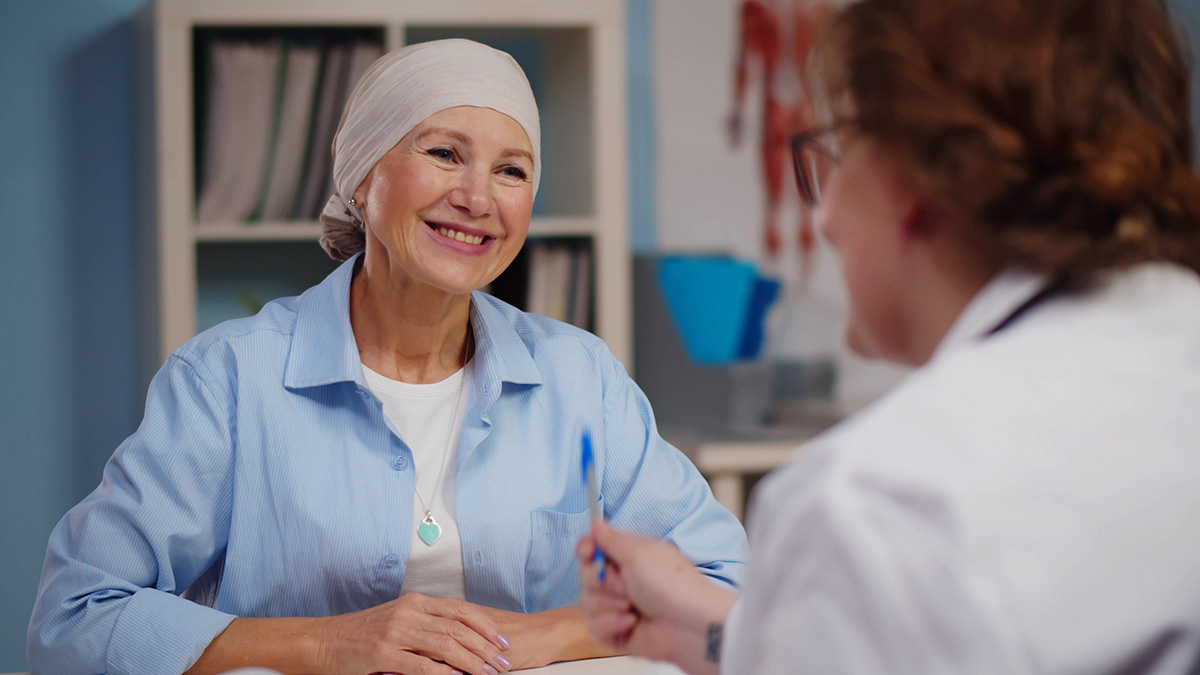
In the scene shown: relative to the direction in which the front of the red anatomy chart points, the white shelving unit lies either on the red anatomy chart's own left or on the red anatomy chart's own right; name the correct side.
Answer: on the red anatomy chart's own right

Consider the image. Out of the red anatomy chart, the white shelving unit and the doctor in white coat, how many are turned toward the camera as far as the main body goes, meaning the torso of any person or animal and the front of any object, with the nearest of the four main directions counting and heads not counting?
2

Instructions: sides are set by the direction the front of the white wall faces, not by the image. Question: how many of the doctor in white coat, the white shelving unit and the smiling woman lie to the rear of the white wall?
0

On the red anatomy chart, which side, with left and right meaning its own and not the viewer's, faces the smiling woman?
front

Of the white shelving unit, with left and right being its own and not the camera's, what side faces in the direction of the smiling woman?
front

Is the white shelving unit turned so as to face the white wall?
no

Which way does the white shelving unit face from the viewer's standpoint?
toward the camera

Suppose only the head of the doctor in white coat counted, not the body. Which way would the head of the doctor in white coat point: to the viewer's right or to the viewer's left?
to the viewer's left

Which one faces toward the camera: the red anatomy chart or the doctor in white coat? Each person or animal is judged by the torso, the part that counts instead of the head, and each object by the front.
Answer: the red anatomy chart

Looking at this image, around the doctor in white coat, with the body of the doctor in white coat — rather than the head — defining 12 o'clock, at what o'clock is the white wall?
The white wall is roughly at 1 o'clock from the doctor in white coat.

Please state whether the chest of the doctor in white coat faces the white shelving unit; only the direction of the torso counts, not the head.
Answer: yes

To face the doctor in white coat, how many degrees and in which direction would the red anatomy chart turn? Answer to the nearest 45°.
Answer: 0° — it already faces them

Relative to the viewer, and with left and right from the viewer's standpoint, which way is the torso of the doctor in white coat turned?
facing away from the viewer and to the left of the viewer

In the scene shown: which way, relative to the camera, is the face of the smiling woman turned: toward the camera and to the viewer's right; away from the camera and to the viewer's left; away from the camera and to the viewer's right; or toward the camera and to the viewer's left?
toward the camera and to the viewer's right

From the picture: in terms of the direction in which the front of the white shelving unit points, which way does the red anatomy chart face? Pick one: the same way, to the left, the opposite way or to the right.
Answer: the same way

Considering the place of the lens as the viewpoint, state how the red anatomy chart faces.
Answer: facing the viewer

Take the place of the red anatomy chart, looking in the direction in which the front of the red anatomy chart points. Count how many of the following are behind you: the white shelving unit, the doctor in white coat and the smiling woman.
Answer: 0
